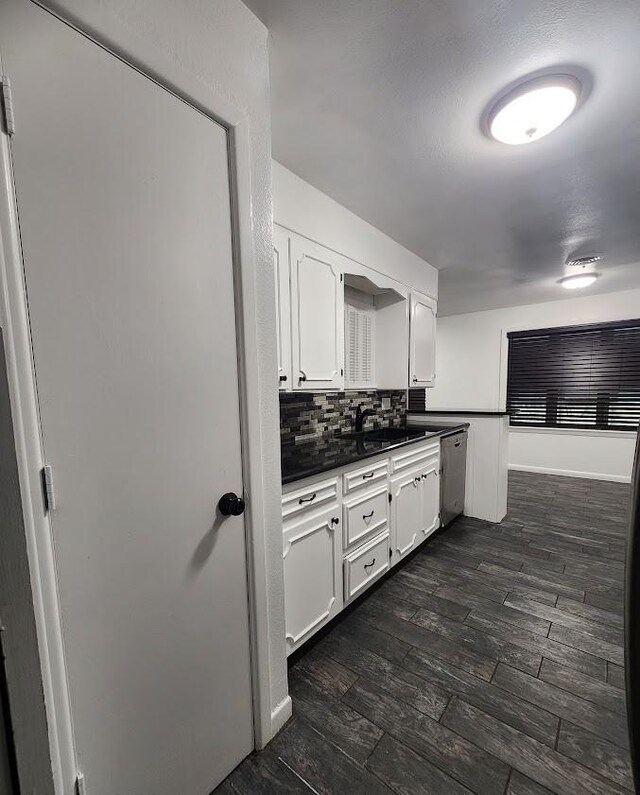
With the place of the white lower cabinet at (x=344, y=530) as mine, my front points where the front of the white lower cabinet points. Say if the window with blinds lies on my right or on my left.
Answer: on my left

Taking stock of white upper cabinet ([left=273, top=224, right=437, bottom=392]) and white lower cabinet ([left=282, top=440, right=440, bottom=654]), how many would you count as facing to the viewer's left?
0

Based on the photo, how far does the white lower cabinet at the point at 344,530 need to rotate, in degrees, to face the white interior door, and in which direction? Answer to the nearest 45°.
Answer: approximately 90° to its right

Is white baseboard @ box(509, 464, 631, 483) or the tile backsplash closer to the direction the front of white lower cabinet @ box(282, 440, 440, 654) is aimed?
the white baseboard

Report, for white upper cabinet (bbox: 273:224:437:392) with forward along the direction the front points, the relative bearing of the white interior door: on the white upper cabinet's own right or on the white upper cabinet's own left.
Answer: on the white upper cabinet's own right

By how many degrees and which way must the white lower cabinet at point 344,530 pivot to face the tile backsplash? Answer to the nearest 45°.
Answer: approximately 135° to its left

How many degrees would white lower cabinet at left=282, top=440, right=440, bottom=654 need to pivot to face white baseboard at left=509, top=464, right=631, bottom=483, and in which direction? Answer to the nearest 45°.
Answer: approximately 90° to its left

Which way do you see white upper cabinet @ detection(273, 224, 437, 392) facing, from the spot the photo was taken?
facing the viewer and to the right of the viewer
